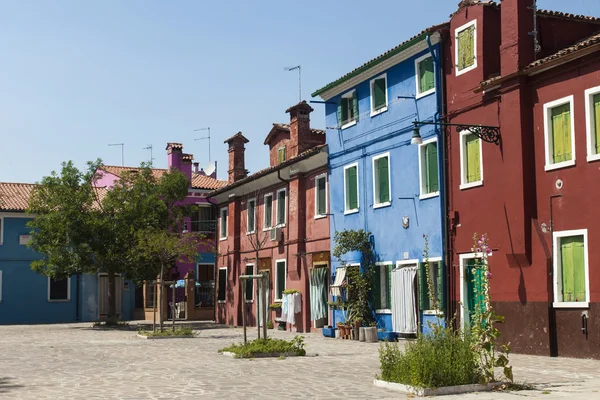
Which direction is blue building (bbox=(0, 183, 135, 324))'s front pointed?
toward the camera

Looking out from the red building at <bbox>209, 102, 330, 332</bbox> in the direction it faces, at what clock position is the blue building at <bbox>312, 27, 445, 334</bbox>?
The blue building is roughly at 10 o'clock from the red building.

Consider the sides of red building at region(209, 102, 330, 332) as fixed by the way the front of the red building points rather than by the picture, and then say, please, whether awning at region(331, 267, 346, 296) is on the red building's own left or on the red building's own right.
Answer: on the red building's own left

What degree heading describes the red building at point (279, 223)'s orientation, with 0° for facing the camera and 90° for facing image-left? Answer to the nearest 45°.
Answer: approximately 45°

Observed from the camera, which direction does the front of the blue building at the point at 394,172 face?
facing the viewer and to the left of the viewer

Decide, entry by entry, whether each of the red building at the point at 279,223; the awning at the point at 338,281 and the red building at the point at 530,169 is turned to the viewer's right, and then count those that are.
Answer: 0

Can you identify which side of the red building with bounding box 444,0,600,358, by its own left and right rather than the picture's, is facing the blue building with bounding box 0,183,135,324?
right

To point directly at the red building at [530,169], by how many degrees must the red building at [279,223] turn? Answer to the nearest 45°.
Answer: approximately 45° to its left

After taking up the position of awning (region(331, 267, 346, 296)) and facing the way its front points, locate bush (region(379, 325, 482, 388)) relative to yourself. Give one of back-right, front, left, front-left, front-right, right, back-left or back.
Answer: front-left

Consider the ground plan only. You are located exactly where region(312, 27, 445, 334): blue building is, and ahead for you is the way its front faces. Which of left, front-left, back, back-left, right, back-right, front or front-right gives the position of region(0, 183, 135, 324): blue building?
right

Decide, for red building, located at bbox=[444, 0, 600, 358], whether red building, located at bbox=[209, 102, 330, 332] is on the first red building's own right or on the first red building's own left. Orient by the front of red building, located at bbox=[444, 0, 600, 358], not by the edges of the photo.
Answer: on the first red building's own right
